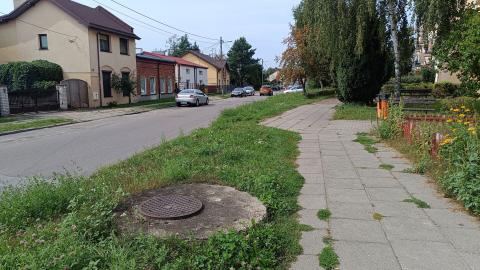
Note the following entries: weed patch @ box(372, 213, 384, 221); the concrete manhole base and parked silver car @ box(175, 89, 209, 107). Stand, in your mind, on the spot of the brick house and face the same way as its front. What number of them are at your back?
0

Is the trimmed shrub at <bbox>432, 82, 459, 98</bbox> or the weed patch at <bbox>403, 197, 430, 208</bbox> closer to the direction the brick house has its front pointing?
the trimmed shrub

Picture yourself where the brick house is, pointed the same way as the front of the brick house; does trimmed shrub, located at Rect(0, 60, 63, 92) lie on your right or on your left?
on your right

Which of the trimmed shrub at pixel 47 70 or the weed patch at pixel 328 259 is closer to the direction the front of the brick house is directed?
the weed patch

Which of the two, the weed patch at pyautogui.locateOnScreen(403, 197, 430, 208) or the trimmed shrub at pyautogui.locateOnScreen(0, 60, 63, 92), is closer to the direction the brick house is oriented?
the weed patch

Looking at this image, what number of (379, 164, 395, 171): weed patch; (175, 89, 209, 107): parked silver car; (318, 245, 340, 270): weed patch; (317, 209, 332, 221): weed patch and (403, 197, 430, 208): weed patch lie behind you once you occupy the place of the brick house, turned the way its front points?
0

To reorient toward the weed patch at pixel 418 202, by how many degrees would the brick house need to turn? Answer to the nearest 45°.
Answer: approximately 45° to its right

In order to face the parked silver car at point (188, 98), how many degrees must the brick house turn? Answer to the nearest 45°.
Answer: approximately 45° to its right

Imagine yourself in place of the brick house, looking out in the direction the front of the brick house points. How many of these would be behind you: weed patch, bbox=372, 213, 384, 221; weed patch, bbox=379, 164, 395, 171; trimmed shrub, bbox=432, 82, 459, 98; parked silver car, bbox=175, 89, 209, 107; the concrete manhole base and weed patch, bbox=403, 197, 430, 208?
0

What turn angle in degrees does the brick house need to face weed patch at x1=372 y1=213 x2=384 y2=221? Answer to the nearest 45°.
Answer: approximately 45° to its right

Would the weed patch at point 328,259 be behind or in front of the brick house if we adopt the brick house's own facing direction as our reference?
in front

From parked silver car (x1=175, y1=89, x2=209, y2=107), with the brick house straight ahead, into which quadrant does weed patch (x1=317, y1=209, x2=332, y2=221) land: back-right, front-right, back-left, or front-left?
back-left

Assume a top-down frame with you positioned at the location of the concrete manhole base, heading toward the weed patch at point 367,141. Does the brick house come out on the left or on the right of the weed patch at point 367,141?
left

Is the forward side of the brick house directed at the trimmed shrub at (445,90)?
yes

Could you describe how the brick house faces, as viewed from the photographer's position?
facing the viewer and to the right of the viewer

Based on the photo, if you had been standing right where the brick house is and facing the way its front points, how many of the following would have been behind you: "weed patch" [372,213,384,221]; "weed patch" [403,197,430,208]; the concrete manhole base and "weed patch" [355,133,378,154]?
0

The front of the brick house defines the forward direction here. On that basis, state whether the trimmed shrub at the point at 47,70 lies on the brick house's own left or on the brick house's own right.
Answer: on the brick house's own right
